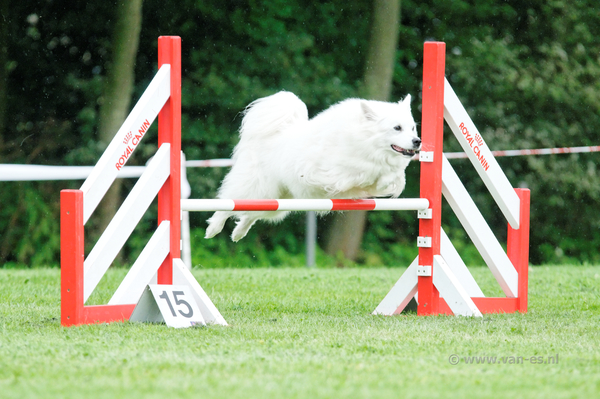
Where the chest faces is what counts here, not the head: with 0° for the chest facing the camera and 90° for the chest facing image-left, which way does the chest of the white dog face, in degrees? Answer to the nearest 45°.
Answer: approximately 270°

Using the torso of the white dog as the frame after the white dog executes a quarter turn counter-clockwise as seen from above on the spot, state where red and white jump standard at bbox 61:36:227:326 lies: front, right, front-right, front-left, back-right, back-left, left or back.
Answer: back-left
